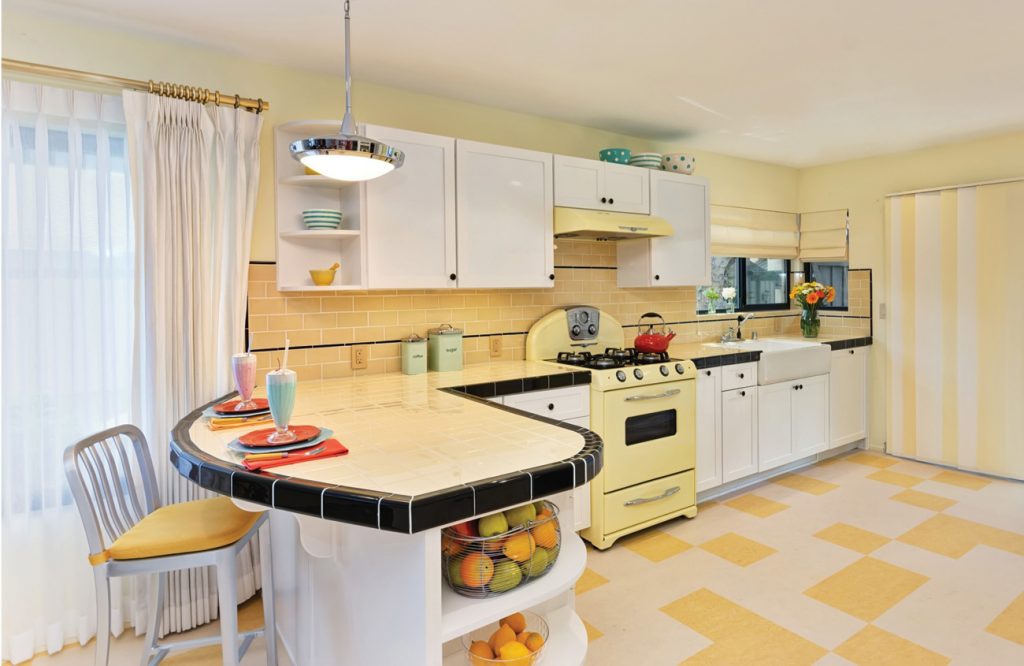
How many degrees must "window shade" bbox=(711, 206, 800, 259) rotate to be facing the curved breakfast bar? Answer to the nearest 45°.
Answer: approximately 45° to its right

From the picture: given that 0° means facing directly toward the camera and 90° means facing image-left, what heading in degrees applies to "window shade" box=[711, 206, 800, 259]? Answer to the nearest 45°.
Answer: approximately 315°

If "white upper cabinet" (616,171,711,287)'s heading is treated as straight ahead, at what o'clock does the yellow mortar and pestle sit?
The yellow mortar and pestle is roughly at 3 o'clock from the white upper cabinet.

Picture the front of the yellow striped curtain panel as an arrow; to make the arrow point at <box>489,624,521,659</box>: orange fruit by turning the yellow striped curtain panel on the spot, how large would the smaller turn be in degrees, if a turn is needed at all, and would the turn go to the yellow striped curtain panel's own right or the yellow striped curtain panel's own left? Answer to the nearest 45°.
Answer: approximately 45° to the yellow striped curtain panel's own left

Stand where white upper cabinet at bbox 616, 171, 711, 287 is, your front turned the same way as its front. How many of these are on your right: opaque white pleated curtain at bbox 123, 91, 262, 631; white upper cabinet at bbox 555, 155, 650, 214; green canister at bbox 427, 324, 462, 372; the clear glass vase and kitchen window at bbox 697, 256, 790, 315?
3

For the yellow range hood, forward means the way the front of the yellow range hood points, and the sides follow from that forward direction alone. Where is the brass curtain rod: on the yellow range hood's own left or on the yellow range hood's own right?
on the yellow range hood's own right

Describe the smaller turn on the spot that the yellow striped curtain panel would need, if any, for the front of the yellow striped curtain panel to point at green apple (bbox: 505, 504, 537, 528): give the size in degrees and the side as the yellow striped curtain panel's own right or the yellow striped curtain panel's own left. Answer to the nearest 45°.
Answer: approximately 45° to the yellow striped curtain panel's own left

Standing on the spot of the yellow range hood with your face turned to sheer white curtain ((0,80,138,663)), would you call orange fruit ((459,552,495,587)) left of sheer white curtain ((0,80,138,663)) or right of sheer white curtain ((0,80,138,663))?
left
